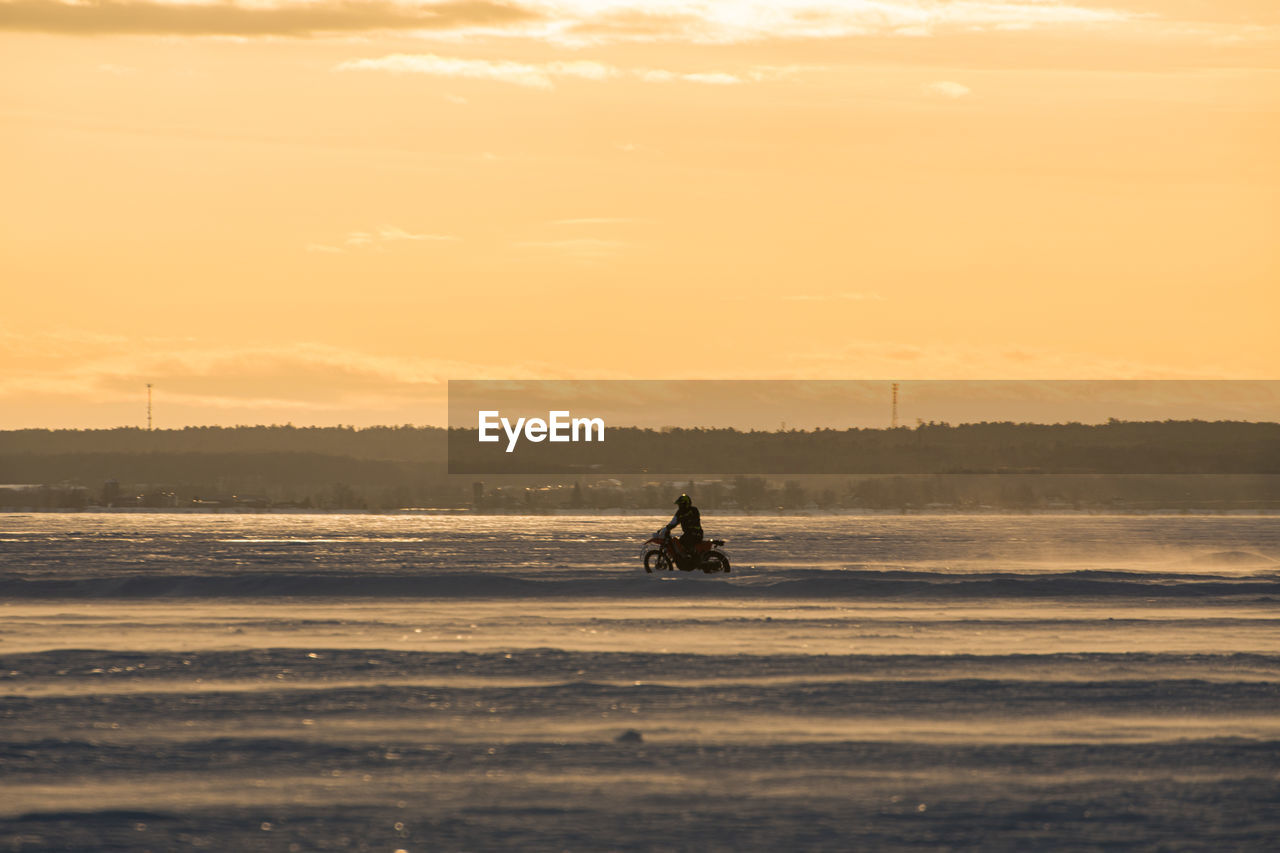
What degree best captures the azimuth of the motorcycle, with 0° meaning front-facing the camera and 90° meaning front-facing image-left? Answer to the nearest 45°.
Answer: approximately 90°
